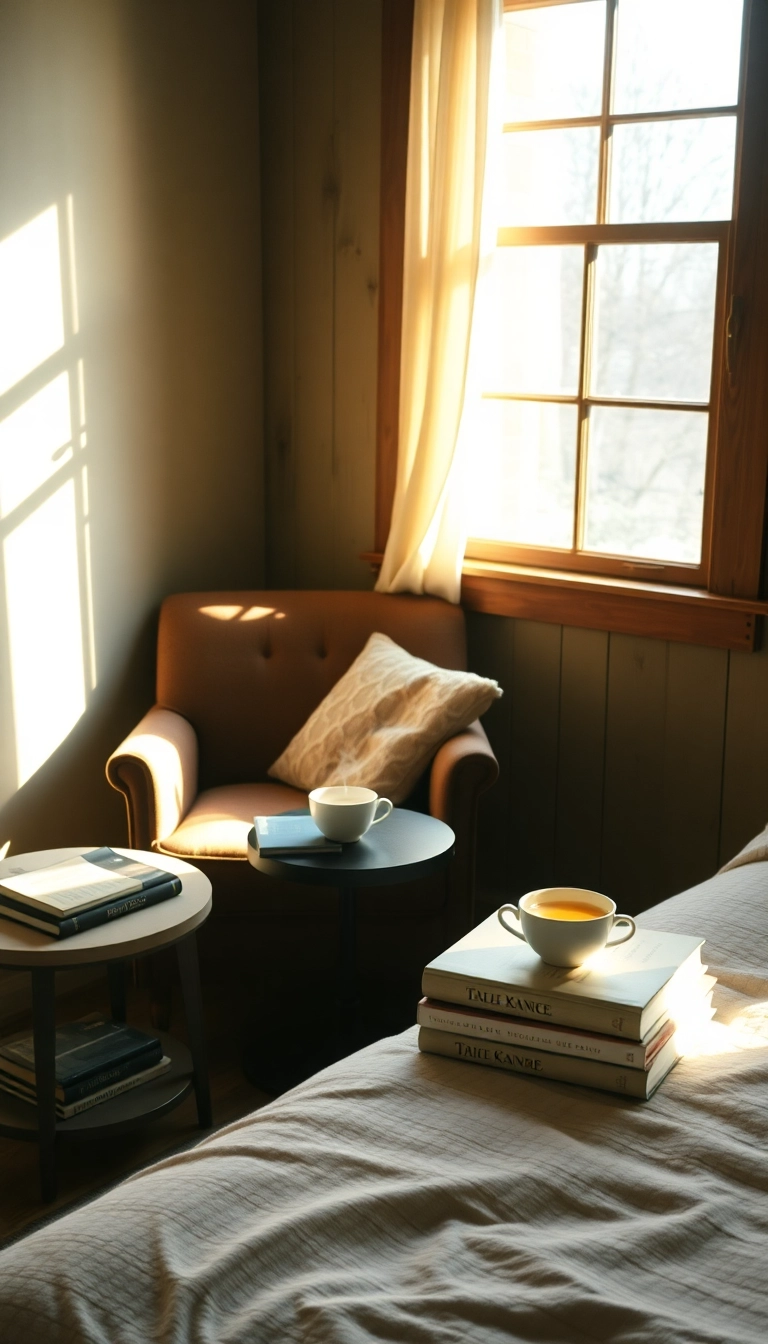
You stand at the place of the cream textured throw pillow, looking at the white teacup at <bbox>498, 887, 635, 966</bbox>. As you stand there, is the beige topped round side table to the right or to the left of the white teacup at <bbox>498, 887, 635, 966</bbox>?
right

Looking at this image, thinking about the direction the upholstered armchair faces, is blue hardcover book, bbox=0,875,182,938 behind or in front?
in front

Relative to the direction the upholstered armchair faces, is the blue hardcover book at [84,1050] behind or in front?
in front

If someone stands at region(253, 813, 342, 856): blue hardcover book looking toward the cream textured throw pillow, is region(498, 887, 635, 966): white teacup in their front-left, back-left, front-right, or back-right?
back-right

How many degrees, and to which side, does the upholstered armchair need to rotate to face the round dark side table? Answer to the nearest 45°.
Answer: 0° — it already faces it

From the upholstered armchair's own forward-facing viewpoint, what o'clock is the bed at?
The bed is roughly at 12 o'clock from the upholstered armchair.

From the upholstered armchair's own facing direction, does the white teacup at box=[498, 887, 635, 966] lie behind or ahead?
ahead

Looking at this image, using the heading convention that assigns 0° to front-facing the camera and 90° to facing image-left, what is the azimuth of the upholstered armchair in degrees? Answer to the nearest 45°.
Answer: approximately 0°
